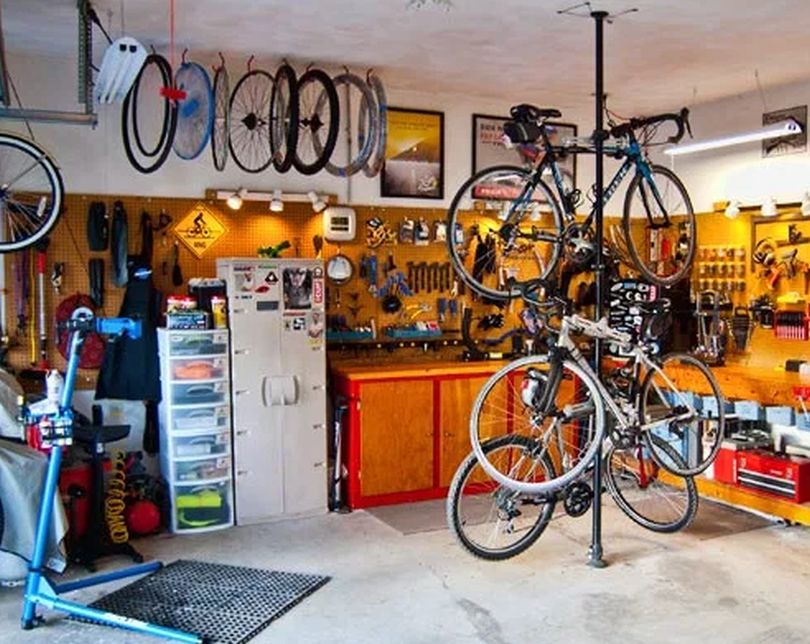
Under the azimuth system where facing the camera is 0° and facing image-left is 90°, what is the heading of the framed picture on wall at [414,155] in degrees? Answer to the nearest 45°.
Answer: approximately 0°

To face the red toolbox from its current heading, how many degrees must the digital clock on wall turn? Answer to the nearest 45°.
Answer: approximately 90° to its left

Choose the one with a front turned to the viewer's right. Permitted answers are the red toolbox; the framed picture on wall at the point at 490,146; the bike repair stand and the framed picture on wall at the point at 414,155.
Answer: the bike repair stand

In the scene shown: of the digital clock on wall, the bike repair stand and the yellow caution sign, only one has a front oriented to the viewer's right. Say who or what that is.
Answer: the bike repair stand

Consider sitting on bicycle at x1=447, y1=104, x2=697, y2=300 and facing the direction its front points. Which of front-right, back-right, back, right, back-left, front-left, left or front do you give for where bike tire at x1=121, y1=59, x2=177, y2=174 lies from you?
back-left

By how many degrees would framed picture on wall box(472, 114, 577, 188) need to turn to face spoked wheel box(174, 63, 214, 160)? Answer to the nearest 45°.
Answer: approximately 45° to its right

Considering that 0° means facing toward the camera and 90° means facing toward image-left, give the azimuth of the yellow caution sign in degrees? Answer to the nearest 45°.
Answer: approximately 0°

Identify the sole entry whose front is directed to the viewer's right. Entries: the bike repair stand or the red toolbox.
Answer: the bike repair stand
